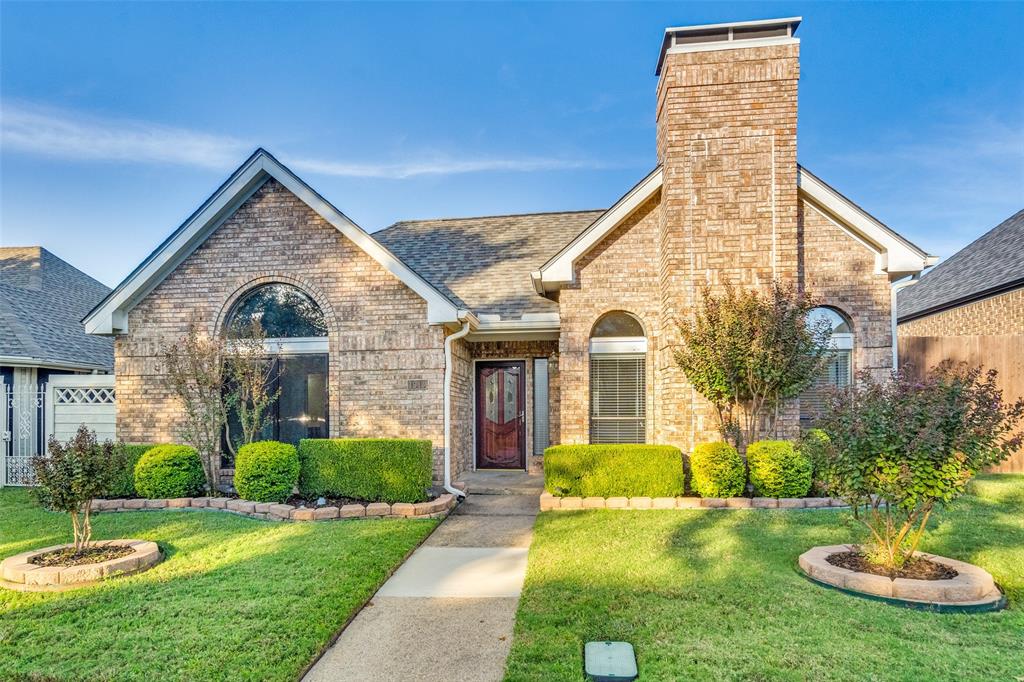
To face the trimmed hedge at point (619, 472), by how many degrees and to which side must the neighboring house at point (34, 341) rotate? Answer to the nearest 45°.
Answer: approximately 45° to its left

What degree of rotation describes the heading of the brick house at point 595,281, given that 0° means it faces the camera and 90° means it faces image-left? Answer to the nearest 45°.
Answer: approximately 0°

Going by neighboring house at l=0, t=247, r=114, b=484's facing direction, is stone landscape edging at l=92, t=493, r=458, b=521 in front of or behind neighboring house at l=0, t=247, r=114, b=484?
in front

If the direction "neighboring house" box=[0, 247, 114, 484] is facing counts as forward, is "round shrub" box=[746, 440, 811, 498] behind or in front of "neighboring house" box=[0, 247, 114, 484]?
in front

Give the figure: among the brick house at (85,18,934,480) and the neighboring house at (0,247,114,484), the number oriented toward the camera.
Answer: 2

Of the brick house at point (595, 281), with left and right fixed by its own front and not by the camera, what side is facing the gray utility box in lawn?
front
